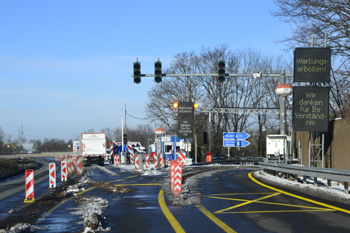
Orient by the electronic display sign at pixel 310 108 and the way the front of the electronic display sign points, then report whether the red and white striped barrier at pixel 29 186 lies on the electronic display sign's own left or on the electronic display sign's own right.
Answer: on the electronic display sign's own right

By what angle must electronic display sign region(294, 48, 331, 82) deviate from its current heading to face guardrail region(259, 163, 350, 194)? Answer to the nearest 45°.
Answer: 0° — it already faces it

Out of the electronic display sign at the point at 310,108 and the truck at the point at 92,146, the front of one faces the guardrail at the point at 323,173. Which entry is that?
the electronic display sign

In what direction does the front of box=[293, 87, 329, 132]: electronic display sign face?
toward the camera

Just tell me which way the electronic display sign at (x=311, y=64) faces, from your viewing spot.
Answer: facing the viewer

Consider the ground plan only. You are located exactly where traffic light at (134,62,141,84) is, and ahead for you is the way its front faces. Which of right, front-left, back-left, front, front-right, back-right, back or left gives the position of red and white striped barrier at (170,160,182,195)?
front

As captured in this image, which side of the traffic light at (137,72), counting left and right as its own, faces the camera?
front
